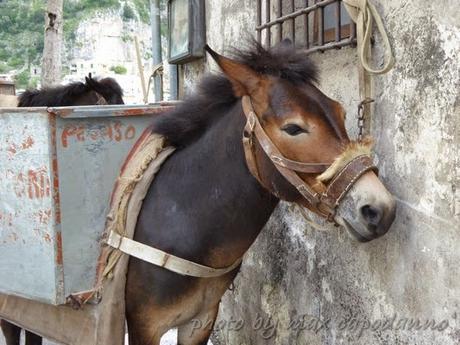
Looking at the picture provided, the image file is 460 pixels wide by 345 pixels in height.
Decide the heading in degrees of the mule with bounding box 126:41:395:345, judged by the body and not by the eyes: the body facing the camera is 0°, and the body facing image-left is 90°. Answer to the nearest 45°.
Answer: approximately 315°

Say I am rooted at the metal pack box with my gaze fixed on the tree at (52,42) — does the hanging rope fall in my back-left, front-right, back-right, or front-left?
back-right

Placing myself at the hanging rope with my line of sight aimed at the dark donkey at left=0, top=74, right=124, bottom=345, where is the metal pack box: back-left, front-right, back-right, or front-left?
front-left

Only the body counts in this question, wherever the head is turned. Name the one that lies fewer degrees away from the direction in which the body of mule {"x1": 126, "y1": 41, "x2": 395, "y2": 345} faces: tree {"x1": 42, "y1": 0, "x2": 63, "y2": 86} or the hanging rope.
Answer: the hanging rope

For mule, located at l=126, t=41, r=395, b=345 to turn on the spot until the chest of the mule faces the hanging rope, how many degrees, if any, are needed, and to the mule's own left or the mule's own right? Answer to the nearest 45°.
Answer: approximately 45° to the mule's own left

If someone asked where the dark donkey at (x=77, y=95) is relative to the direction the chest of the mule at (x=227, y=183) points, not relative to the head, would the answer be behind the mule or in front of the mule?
behind
